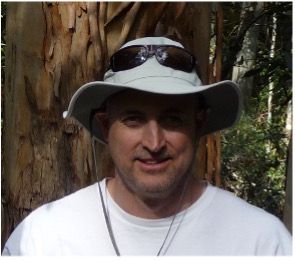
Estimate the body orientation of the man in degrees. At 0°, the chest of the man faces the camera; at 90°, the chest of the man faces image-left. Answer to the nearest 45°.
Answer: approximately 0°

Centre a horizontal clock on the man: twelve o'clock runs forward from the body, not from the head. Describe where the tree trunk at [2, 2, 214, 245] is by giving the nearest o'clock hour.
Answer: The tree trunk is roughly at 5 o'clock from the man.
